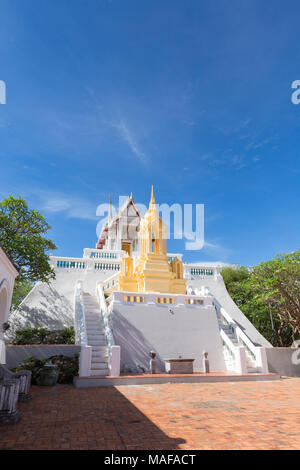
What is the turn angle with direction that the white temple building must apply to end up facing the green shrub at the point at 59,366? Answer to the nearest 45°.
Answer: approximately 45° to its right

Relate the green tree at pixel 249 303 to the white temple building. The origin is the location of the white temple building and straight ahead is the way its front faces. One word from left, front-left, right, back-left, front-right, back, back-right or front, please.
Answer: back-left

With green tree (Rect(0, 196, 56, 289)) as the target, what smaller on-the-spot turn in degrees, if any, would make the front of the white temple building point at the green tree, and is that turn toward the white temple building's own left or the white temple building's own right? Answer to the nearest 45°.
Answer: approximately 90° to the white temple building's own right

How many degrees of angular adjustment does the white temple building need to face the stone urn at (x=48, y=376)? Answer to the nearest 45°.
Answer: approximately 45° to its right

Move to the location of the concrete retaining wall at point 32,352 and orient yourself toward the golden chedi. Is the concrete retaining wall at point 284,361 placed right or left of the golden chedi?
right

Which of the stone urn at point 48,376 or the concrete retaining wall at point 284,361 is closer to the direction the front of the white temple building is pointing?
the stone urn

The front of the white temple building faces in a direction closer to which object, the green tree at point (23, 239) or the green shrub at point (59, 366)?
the green shrub

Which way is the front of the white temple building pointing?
toward the camera

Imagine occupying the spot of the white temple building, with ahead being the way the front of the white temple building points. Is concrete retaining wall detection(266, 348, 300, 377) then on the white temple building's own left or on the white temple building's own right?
on the white temple building's own left

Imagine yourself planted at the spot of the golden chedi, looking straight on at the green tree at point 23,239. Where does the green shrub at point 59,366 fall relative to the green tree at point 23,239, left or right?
left

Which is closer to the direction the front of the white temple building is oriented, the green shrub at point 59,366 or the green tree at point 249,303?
the green shrub
